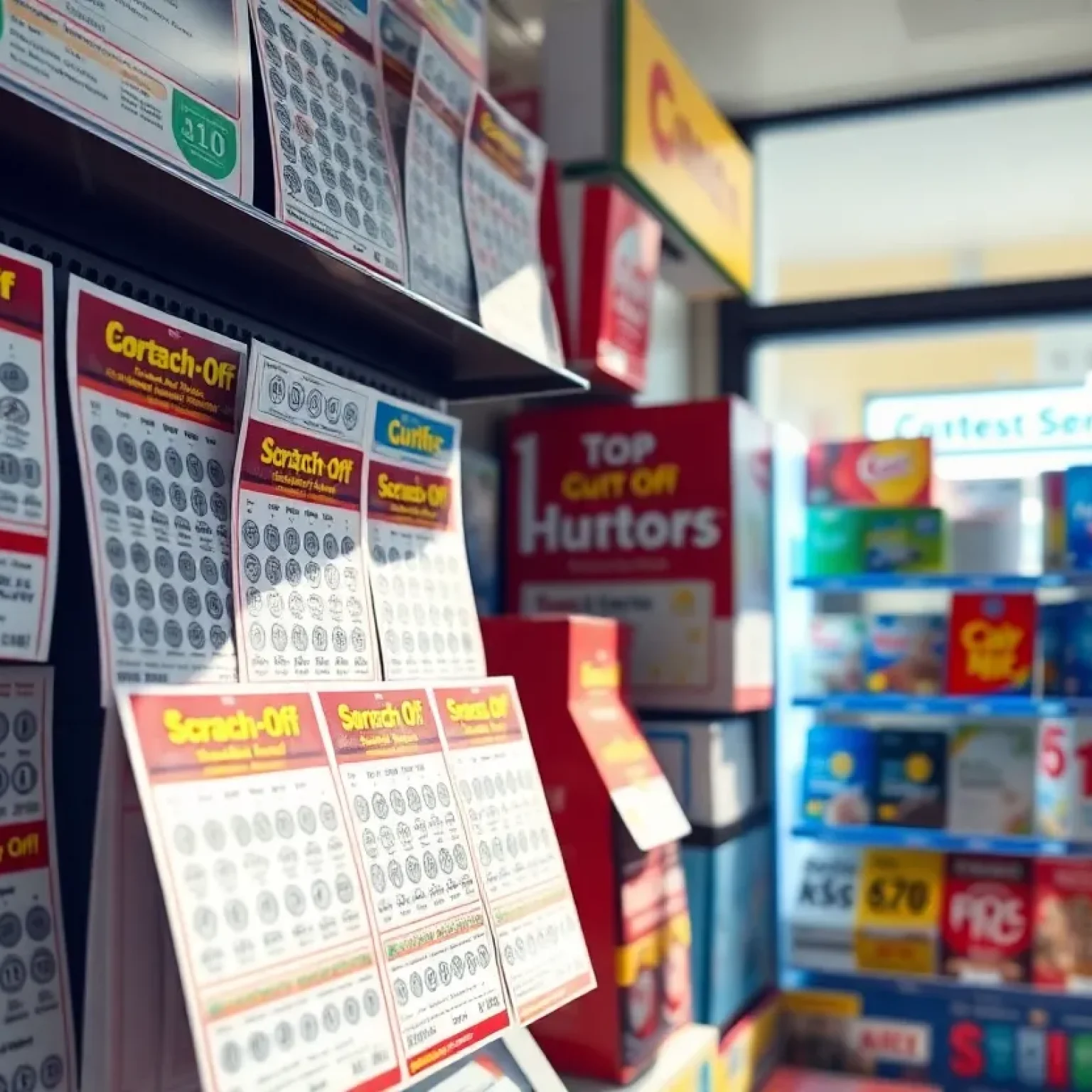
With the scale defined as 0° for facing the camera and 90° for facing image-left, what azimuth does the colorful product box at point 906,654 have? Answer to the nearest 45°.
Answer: approximately 0°

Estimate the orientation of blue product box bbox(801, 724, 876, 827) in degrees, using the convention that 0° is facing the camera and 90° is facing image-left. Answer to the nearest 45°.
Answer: approximately 0°

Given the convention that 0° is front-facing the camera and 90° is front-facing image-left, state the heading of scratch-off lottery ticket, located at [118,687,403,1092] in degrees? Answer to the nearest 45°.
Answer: approximately 315°
